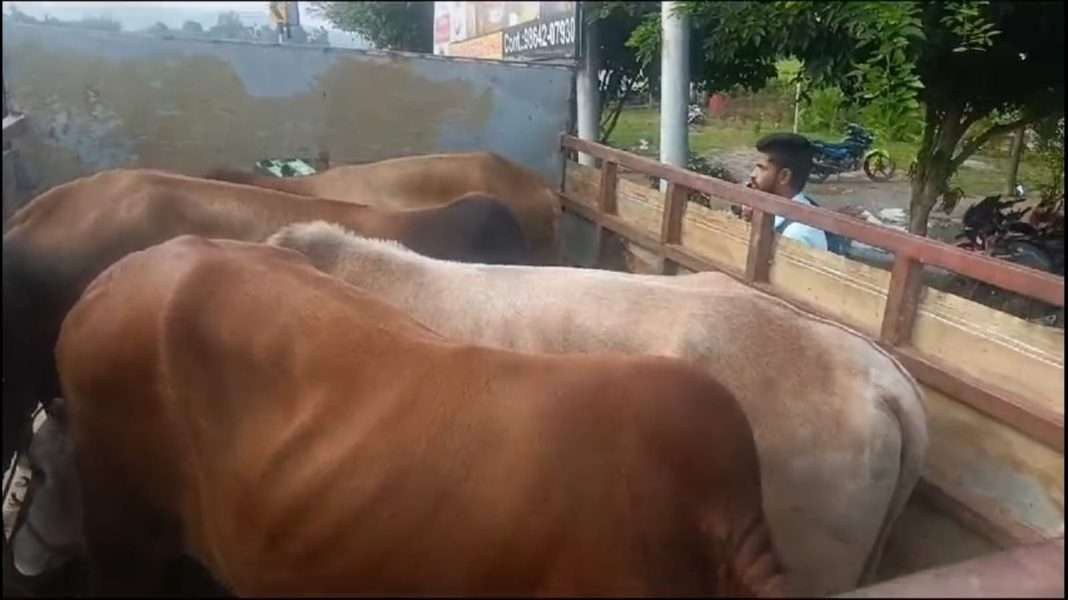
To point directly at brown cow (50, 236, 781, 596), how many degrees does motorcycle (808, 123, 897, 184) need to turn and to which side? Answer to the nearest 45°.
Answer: approximately 90° to its right

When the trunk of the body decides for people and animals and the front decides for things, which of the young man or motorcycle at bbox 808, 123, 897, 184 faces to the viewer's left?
the young man

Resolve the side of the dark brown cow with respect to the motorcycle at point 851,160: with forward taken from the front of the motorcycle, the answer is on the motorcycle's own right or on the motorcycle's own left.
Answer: on the motorcycle's own right

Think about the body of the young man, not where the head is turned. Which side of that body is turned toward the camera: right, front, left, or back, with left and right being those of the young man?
left

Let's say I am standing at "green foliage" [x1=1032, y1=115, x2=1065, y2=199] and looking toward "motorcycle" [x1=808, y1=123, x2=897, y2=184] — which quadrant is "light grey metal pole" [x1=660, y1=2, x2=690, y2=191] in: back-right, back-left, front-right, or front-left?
front-left

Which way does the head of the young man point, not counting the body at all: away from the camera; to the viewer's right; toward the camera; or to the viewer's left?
to the viewer's left

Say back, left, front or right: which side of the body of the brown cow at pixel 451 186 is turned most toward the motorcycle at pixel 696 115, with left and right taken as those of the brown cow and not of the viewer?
right

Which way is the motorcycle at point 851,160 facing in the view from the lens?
facing to the right of the viewer

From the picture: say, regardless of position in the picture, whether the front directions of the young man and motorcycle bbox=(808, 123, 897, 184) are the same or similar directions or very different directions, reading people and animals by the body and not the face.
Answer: very different directions

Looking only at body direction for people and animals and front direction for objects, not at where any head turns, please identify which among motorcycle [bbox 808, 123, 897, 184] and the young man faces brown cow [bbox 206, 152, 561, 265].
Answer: the young man

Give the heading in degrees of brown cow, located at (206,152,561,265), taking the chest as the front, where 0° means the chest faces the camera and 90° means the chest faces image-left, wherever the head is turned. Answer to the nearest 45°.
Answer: approximately 90°

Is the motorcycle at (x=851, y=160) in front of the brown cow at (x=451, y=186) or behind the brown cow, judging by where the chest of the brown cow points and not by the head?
behind

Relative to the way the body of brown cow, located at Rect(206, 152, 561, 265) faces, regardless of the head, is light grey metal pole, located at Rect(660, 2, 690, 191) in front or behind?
behind
